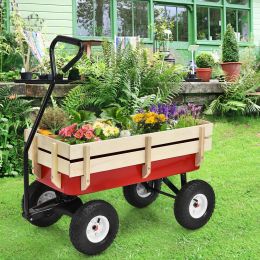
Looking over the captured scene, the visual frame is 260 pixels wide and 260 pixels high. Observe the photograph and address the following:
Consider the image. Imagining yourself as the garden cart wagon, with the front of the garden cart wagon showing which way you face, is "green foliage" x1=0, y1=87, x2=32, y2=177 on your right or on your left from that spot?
on your right

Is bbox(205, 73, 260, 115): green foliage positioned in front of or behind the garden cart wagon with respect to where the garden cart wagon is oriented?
behind

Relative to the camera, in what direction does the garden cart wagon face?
facing the viewer and to the left of the viewer
